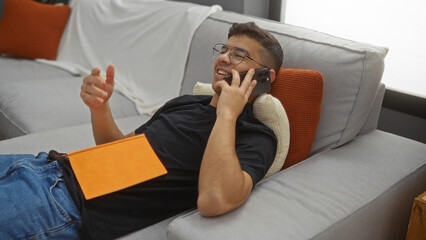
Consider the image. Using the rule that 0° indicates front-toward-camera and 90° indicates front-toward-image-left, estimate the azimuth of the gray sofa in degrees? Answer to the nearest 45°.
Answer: approximately 45°
